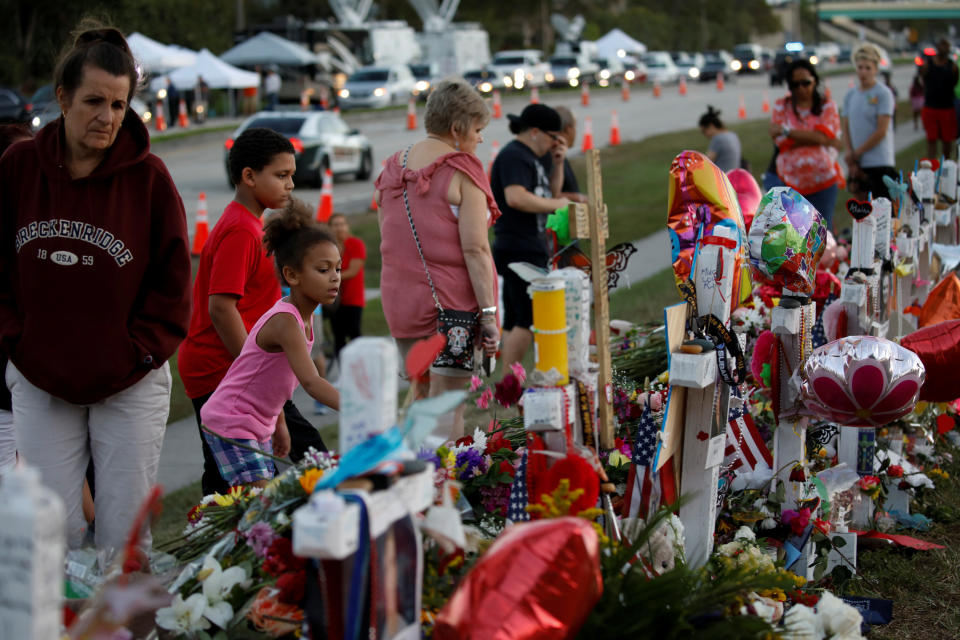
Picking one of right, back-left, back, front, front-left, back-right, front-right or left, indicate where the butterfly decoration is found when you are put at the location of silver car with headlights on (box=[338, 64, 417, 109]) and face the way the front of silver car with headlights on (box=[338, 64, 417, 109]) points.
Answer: front-left

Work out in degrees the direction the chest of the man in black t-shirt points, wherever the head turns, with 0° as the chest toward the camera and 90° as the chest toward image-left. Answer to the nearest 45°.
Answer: approximately 270°

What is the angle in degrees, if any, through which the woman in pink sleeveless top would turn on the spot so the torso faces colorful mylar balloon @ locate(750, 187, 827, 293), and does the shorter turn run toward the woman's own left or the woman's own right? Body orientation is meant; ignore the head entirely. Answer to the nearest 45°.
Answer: approximately 90° to the woman's own right

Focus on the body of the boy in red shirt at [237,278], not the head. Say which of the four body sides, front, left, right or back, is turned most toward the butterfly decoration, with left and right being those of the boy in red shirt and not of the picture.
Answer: front

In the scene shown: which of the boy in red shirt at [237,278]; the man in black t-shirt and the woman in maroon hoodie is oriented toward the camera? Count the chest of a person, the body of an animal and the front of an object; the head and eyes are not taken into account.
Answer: the woman in maroon hoodie

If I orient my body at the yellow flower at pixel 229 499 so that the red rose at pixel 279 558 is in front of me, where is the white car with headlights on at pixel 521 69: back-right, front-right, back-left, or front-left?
back-left

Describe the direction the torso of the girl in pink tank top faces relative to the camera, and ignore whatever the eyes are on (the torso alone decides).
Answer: to the viewer's right

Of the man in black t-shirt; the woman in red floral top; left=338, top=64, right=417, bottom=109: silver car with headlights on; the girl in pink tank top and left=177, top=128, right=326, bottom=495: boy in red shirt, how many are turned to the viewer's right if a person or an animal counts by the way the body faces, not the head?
3

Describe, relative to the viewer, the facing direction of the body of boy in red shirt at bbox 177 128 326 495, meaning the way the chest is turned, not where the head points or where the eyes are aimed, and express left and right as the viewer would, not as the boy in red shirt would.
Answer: facing to the right of the viewer

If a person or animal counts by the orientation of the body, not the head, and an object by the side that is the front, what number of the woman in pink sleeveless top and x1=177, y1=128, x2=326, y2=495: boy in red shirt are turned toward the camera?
0

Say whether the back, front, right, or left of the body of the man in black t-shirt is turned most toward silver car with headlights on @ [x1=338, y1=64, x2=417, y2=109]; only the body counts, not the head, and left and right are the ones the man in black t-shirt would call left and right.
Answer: left

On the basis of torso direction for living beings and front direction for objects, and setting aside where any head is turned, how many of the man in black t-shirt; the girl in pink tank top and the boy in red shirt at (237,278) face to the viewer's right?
3

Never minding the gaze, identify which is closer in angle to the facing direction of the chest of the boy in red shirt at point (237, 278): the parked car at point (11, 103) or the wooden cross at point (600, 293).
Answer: the wooden cross
